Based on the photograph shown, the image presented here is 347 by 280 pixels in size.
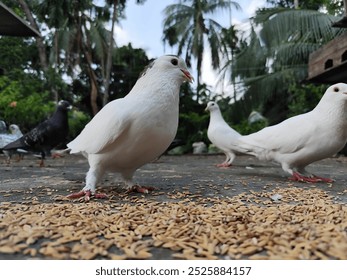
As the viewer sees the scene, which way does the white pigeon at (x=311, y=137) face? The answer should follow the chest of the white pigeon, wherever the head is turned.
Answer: to the viewer's right

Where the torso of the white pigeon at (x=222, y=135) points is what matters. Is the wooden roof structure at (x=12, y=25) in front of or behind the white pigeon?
in front

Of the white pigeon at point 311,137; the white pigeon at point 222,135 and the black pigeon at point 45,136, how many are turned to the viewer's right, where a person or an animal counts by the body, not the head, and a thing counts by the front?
2

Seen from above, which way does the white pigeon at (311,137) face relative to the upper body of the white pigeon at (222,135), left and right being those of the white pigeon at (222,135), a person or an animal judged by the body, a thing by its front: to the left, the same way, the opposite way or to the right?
the opposite way

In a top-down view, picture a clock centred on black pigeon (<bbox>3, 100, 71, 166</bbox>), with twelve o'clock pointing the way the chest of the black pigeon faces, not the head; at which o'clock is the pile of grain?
The pile of grain is roughly at 3 o'clock from the black pigeon.

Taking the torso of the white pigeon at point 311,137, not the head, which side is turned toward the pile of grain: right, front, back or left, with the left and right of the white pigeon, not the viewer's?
right

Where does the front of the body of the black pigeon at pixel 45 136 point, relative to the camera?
to the viewer's right

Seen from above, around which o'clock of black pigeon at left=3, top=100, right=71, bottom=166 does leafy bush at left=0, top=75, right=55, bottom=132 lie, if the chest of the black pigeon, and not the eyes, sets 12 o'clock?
The leafy bush is roughly at 9 o'clock from the black pigeon.

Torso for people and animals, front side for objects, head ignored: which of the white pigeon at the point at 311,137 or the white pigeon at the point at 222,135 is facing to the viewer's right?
the white pigeon at the point at 311,137

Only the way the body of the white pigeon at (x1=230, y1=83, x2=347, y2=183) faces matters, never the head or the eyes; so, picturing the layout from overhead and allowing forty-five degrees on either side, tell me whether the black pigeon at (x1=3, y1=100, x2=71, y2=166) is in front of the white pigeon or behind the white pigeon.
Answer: behind

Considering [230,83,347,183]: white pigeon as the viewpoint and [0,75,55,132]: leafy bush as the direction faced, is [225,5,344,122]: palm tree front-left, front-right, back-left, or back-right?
front-right

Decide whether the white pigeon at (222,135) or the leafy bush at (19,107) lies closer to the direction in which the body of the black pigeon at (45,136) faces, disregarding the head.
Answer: the white pigeon

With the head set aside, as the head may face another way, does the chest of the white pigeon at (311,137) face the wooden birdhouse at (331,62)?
no

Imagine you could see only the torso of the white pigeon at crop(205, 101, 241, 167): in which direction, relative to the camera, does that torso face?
to the viewer's left
